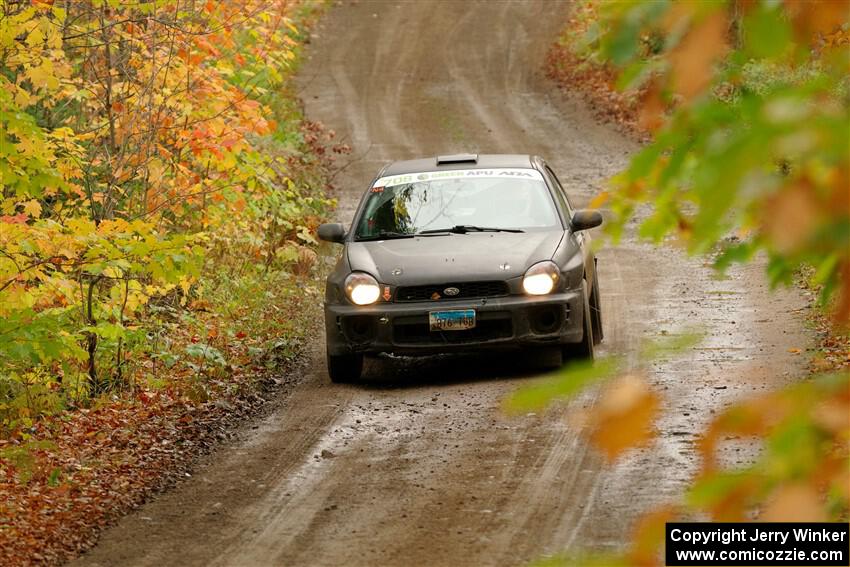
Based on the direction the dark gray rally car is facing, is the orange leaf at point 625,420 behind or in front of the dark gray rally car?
in front

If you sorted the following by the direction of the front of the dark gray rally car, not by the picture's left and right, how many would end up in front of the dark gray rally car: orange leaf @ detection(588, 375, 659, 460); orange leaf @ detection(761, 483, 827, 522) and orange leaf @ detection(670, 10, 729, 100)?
3

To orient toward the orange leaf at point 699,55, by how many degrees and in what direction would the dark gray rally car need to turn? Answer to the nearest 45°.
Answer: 0° — it already faces it

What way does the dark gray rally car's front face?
toward the camera

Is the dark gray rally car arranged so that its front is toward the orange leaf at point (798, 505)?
yes
